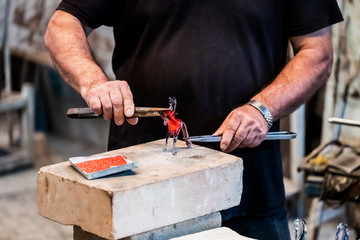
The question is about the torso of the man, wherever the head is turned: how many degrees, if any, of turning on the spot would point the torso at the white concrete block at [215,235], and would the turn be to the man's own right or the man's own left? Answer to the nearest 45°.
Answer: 0° — they already face it

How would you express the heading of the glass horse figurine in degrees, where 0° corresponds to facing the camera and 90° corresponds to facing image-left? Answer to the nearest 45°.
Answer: approximately 45°

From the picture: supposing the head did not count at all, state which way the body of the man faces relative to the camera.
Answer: toward the camera

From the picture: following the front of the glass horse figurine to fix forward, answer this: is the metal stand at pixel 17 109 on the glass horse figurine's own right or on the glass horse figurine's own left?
on the glass horse figurine's own right

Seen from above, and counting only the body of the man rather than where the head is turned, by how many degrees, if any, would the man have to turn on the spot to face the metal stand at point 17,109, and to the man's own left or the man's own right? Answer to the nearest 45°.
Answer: approximately 135° to the man's own right

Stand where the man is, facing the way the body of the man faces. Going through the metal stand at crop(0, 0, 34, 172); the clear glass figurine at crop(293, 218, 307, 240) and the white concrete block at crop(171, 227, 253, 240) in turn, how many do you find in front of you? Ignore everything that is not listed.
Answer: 2

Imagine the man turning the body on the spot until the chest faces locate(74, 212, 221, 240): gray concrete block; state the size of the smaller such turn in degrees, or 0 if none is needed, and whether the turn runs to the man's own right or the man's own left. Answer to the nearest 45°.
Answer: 0° — they already face it
